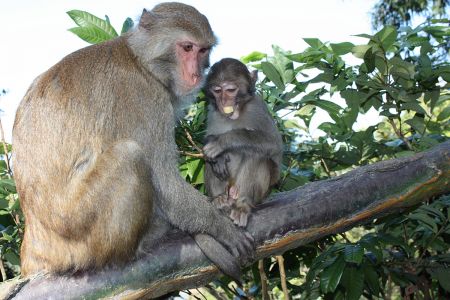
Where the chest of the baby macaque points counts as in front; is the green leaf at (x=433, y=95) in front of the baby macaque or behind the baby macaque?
behind

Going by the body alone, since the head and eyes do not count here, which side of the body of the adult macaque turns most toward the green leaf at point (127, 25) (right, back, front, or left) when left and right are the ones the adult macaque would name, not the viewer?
left

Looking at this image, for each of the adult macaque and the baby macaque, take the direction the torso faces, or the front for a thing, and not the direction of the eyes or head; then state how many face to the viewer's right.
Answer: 1

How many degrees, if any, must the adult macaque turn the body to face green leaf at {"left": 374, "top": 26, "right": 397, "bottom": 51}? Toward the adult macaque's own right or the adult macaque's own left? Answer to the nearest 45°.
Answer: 0° — it already faces it

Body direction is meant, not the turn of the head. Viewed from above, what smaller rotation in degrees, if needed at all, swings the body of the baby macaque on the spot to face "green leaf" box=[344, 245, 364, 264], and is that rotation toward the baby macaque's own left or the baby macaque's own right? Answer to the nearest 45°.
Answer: approximately 90° to the baby macaque's own left

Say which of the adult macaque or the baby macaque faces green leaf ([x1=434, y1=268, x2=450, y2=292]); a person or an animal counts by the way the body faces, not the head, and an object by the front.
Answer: the adult macaque

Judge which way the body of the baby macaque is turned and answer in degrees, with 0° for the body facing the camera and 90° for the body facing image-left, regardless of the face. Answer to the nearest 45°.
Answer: approximately 45°

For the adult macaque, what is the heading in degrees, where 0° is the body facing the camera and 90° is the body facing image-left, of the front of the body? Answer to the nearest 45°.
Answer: approximately 270°

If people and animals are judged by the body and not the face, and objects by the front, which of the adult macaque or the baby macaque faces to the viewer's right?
the adult macaque

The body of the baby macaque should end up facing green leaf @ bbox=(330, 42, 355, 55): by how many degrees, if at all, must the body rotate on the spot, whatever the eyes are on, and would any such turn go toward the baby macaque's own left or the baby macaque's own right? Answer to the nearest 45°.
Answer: approximately 135° to the baby macaque's own left
